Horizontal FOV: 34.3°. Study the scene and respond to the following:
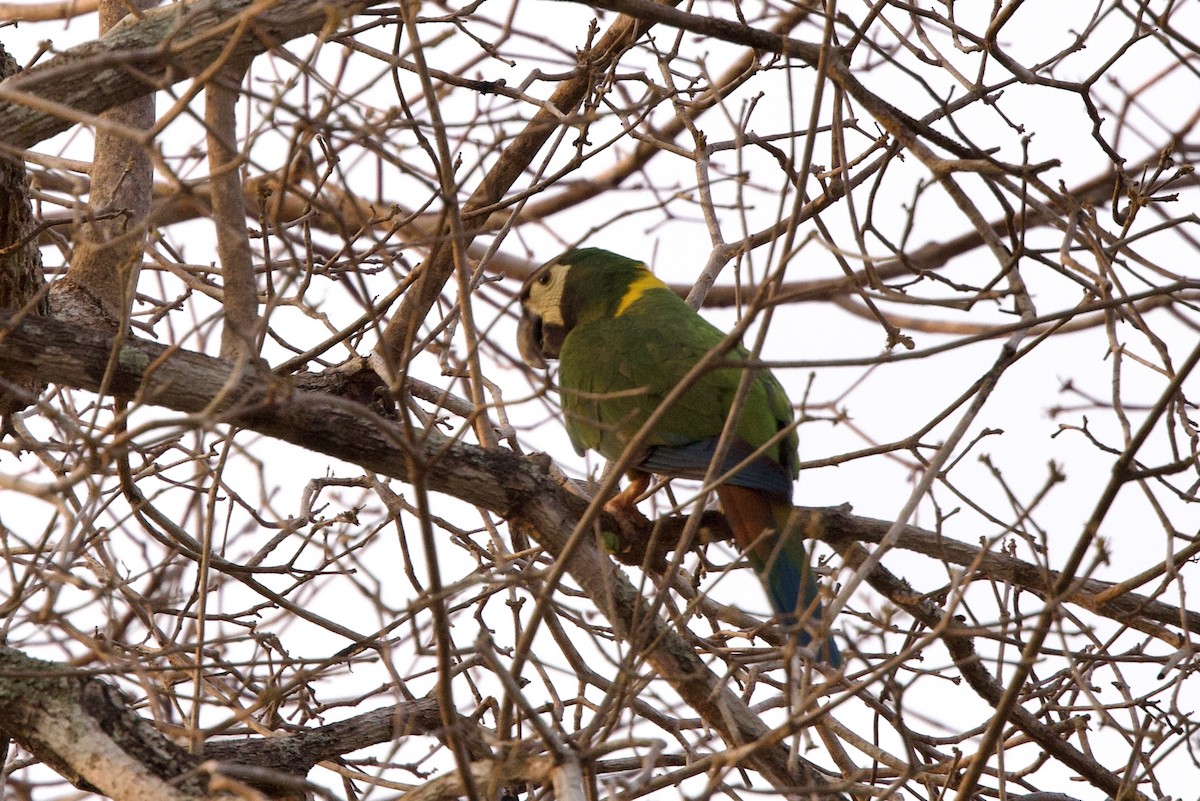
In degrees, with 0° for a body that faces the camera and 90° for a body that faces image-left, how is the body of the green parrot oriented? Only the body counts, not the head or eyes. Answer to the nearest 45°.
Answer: approximately 90°
